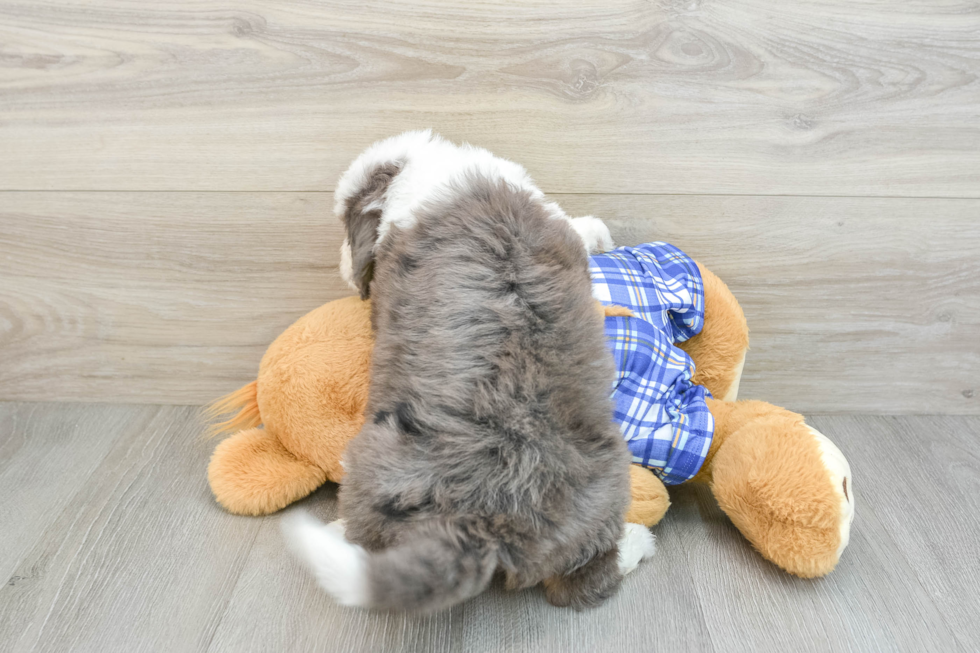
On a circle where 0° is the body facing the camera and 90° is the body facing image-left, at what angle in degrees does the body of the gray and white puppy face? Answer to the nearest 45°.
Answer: approximately 180°
